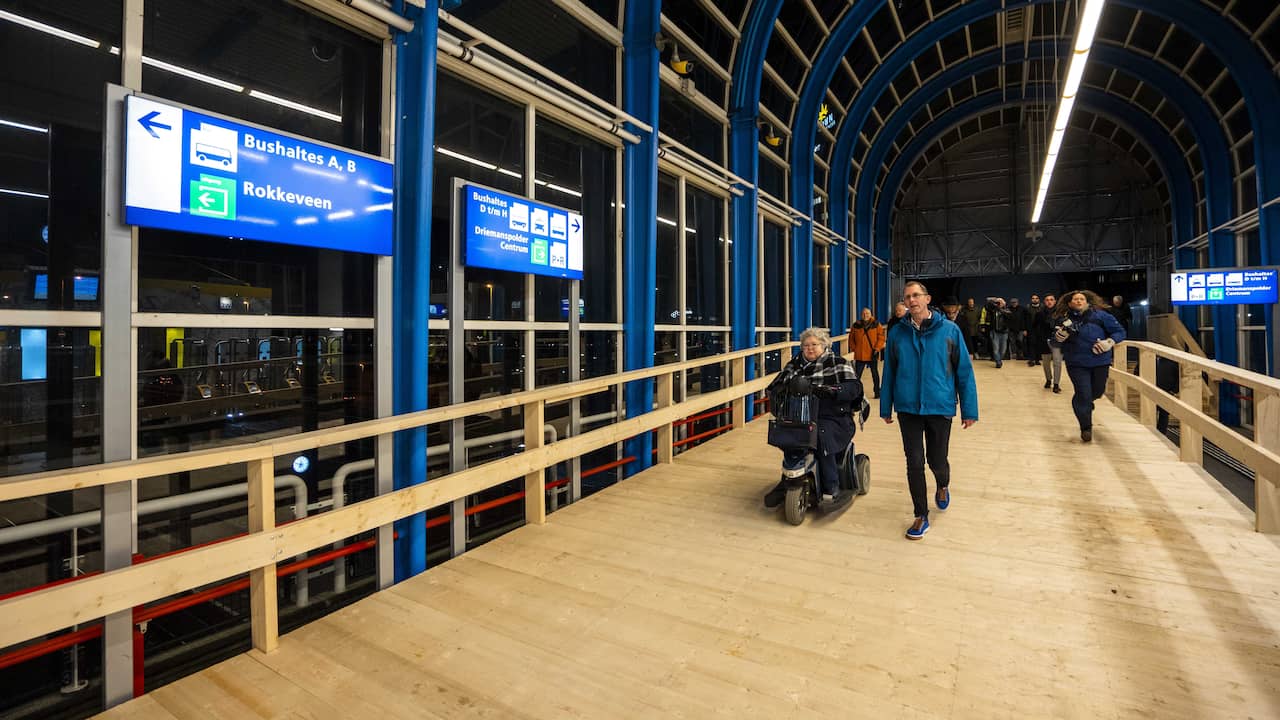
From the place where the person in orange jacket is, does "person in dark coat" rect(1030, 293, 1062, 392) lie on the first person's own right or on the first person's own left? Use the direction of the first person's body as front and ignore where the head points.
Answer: on the first person's own left

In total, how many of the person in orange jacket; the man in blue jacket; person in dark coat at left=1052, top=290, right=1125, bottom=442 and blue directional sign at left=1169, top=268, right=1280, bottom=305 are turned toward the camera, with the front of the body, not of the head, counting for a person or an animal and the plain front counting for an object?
4

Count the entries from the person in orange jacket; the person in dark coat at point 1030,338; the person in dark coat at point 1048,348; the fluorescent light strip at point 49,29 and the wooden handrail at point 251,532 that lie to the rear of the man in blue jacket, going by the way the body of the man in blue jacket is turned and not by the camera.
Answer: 3

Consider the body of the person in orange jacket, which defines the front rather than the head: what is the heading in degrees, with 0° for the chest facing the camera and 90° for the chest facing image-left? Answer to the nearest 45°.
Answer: approximately 0°

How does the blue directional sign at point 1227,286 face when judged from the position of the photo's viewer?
facing the viewer

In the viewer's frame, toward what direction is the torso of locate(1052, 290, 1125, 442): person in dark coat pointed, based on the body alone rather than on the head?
toward the camera

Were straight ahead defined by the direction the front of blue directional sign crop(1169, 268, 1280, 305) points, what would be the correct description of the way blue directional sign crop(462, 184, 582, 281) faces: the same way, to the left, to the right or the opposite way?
to the left

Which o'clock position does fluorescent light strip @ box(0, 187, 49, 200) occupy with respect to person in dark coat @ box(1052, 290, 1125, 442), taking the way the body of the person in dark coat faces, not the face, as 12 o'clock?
The fluorescent light strip is roughly at 1 o'clock from the person in dark coat.

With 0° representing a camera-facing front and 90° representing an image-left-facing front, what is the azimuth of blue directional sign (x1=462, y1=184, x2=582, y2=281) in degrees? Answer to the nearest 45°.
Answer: approximately 315°

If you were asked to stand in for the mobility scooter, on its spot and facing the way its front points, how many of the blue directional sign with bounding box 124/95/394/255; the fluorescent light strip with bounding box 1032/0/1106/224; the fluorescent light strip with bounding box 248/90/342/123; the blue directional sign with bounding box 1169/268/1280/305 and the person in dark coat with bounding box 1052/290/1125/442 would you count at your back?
3

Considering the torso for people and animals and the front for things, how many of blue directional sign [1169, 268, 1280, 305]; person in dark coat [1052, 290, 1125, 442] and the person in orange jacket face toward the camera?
3

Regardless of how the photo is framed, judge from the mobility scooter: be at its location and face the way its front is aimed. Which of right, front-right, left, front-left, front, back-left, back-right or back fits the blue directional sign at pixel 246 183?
front

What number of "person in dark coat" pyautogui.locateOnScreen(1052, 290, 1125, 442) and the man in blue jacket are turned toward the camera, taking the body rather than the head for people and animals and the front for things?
2

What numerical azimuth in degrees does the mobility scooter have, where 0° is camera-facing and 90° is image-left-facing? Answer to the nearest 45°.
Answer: approximately 45°

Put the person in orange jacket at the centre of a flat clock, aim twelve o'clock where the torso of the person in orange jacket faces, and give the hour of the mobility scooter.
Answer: The mobility scooter is roughly at 12 o'clock from the person in orange jacket.
